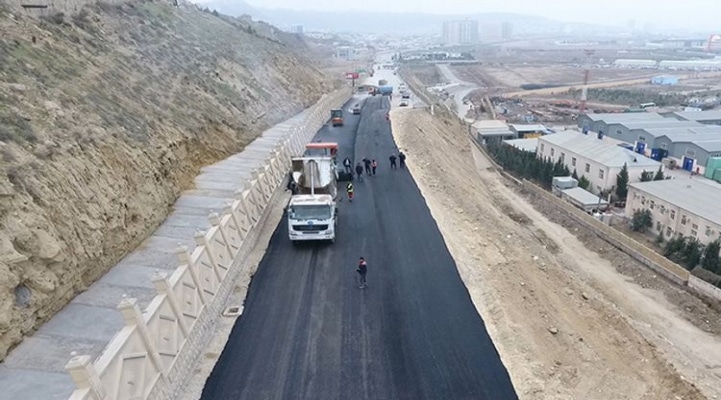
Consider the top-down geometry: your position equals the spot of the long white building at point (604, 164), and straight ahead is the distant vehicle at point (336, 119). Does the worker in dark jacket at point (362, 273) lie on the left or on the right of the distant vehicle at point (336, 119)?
left

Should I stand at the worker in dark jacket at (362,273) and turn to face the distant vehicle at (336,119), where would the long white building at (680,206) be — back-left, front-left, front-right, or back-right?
front-right

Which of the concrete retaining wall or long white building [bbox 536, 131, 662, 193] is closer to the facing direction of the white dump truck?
the concrete retaining wall

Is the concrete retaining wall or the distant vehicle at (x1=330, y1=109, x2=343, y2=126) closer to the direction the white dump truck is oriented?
the concrete retaining wall

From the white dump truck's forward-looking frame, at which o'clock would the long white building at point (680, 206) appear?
The long white building is roughly at 8 o'clock from the white dump truck.

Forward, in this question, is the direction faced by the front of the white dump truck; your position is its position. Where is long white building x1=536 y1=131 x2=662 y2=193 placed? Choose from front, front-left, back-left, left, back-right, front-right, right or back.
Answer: back-left

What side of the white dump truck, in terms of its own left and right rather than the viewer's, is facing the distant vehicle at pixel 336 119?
back

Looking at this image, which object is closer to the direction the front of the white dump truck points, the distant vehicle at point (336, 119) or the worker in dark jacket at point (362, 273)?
the worker in dark jacket

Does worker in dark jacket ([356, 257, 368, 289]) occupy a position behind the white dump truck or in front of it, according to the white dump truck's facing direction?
in front

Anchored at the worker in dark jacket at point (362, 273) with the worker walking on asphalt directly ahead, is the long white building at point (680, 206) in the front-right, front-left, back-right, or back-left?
front-right

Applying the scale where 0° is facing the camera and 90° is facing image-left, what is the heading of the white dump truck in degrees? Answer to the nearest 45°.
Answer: approximately 0°

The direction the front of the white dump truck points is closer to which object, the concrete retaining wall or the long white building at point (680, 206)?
the concrete retaining wall

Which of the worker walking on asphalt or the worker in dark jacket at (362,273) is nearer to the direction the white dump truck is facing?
the worker in dark jacket
